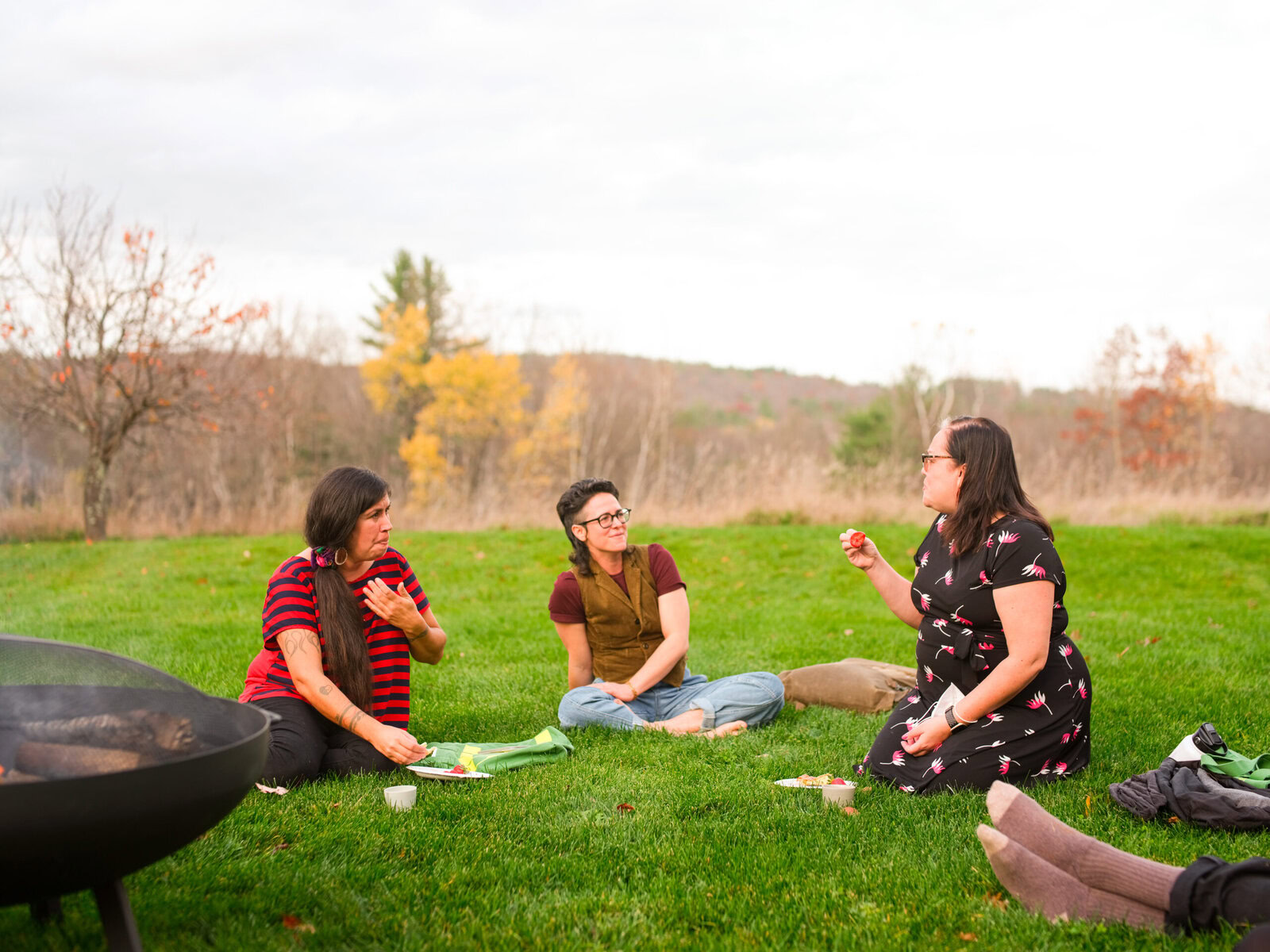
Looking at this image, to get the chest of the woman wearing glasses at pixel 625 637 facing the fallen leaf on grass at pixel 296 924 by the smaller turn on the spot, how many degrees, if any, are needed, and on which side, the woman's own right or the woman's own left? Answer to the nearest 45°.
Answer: approximately 45° to the woman's own right

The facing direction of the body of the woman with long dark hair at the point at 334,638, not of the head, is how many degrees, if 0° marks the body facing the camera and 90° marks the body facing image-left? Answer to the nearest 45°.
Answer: approximately 315°

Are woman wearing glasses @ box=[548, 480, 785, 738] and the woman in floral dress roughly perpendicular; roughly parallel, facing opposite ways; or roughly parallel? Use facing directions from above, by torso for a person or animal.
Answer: roughly perpendicular

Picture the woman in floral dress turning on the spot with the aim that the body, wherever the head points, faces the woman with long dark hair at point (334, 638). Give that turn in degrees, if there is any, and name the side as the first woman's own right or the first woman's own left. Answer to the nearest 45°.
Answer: approximately 45° to the first woman's own right

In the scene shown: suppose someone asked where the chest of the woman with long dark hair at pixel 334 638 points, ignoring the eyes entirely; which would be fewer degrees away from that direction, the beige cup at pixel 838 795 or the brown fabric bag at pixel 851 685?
the beige cup

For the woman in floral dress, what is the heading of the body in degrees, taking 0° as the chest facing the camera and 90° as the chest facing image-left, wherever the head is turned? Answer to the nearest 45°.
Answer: approximately 45°
